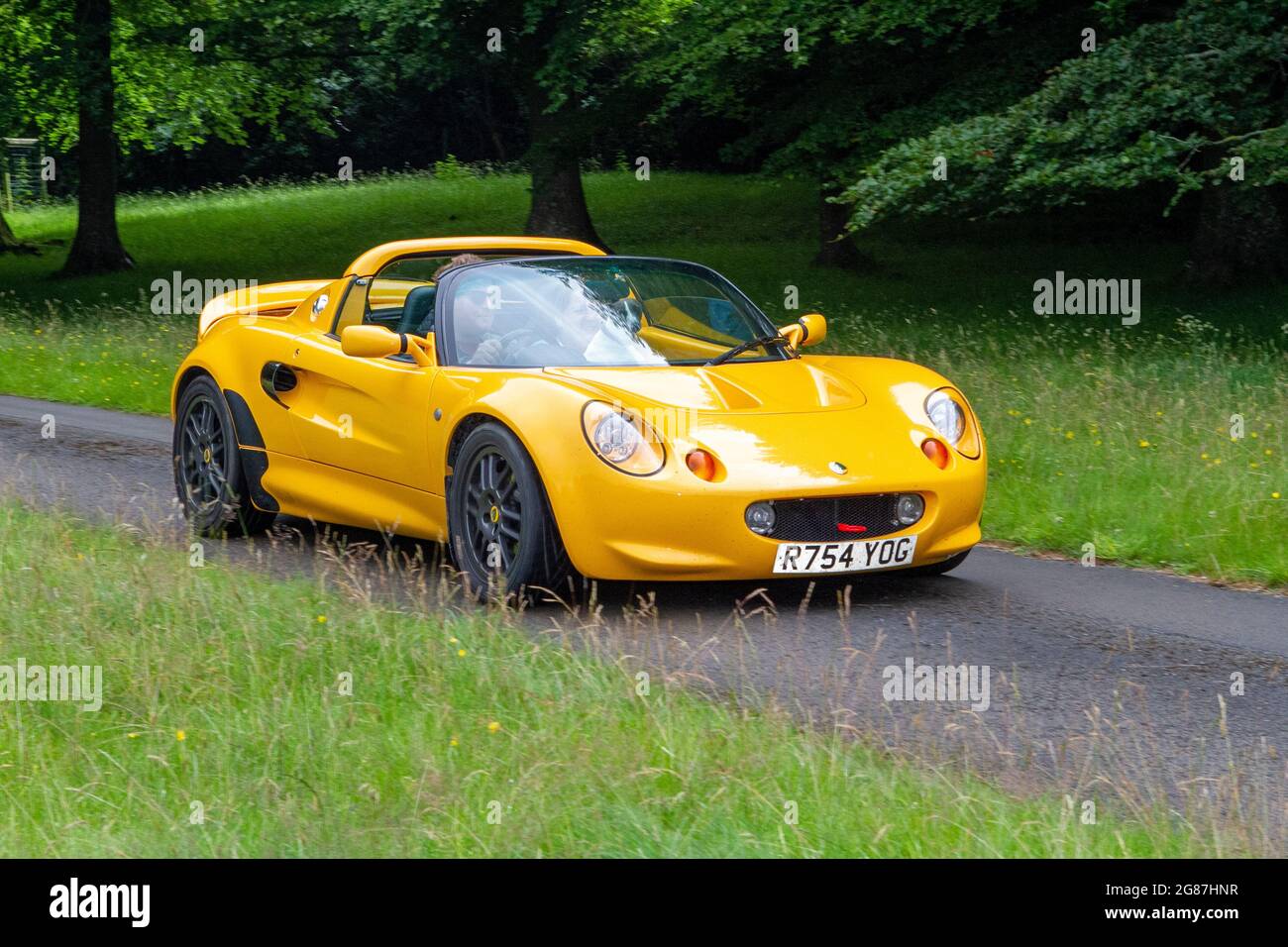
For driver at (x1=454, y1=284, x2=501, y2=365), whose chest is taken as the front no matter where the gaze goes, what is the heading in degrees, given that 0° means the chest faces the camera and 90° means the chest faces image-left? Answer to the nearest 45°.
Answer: approximately 315°

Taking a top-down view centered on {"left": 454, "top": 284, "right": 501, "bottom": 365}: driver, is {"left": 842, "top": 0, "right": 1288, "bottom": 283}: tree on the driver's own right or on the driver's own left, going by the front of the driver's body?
on the driver's own left

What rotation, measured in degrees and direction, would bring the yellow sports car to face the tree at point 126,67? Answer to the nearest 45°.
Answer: approximately 135° to its left

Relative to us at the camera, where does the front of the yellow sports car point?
facing the viewer and to the right of the viewer

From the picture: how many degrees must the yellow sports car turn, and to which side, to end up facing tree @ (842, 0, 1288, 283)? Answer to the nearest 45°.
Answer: approximately 90° to its left

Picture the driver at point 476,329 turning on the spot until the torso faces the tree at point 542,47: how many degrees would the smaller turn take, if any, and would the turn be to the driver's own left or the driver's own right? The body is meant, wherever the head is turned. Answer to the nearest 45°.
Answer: approximately 135° to the driver's own left

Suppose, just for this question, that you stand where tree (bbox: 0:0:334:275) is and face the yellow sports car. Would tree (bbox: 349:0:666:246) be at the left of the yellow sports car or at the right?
left

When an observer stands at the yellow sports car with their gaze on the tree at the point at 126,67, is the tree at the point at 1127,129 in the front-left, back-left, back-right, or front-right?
front-right
